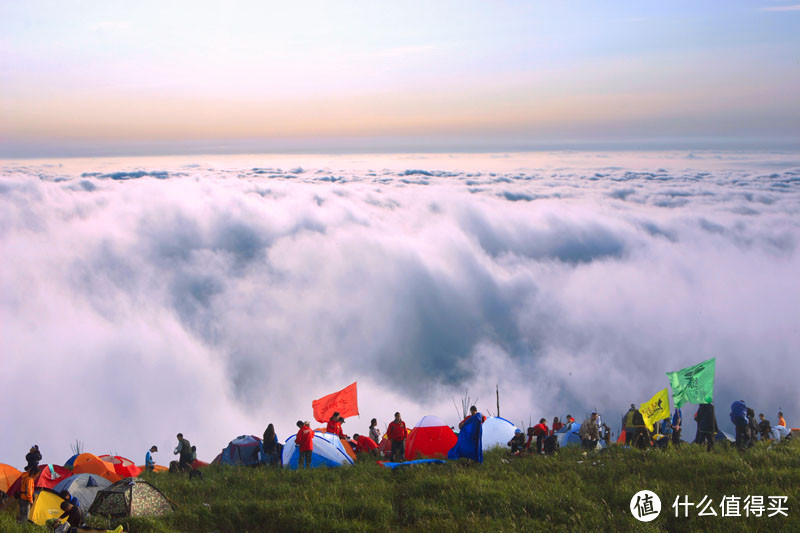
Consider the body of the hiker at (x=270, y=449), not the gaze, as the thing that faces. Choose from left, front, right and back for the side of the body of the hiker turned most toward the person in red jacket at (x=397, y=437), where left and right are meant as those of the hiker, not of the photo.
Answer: right

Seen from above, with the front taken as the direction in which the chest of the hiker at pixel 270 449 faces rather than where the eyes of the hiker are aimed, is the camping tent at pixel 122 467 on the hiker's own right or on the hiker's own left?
on the hiker's own left

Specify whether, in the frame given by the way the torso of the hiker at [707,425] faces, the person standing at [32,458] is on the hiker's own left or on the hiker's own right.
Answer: on the hiker's own left

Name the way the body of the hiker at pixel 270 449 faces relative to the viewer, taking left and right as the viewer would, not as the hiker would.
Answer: facing away from the viewer

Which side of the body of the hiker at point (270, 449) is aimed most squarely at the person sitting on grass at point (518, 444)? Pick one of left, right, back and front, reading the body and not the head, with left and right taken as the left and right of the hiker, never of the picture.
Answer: right

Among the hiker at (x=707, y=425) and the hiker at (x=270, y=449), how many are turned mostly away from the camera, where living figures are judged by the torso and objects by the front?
2

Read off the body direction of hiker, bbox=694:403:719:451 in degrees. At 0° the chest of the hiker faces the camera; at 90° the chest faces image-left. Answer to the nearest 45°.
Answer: approximately 180°

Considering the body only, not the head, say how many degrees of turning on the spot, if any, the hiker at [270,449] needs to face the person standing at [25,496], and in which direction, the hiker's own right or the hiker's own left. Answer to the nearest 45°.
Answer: approximately 135° to the hiker's own left

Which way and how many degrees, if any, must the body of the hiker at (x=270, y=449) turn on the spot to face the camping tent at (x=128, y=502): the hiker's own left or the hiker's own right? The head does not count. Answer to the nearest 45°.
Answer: approximately 135° to the hiker's own left

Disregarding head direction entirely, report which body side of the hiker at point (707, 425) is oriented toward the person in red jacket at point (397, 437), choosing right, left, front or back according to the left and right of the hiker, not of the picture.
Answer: left
